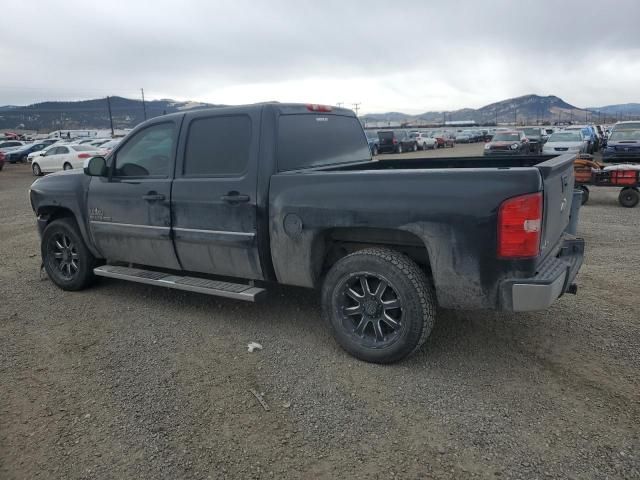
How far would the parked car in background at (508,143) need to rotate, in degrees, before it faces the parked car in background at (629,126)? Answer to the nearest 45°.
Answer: approximately 90° to its left

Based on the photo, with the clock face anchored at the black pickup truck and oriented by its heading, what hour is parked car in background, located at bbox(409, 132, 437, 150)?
The parked car in background is roughly at 2 o'clock from the black pickup truck.

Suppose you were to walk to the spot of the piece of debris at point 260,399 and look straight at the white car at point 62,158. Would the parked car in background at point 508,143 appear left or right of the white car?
right

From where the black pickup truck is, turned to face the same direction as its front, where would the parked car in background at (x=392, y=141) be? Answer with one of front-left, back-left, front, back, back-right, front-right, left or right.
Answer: front-right

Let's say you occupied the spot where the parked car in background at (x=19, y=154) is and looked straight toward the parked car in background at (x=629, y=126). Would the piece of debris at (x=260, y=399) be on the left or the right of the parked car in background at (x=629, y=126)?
right

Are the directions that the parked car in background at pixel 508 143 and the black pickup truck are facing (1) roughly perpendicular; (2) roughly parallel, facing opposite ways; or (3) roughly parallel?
roughly perpendicular

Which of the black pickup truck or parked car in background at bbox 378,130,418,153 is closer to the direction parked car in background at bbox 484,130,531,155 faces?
the black pickup truck

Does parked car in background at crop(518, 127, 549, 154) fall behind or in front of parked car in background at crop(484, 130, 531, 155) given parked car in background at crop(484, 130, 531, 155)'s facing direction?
behind

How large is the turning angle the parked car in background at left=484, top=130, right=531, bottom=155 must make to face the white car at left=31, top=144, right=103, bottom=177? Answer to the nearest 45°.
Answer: approximately 45° to its right

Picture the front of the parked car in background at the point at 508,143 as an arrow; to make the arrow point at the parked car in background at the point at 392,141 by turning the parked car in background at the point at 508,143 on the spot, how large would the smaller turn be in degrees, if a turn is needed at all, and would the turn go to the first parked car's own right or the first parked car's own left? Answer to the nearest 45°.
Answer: approximately 90° to the first parked car's own right

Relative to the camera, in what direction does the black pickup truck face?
facing away from the viewer and to the left of the viewer
